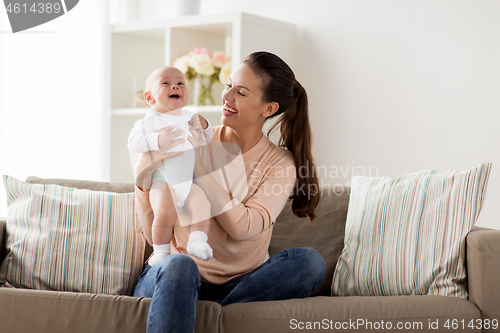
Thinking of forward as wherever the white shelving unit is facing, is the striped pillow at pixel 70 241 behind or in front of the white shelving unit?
in front

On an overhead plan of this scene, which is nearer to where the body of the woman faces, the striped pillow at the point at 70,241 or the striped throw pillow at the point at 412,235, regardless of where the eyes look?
the striped pillow

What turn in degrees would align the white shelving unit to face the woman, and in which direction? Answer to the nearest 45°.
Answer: approximately 45° to its left

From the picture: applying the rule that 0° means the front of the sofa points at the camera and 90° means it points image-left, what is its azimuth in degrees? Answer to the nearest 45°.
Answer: approximately 0°

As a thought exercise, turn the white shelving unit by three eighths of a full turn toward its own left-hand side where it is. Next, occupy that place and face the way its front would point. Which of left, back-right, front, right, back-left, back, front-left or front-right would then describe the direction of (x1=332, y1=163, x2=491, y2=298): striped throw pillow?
front-right

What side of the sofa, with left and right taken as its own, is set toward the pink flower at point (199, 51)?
back

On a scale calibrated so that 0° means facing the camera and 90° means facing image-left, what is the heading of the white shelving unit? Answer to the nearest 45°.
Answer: approximately 45°

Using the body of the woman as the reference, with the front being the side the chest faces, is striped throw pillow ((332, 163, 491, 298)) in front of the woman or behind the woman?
behind

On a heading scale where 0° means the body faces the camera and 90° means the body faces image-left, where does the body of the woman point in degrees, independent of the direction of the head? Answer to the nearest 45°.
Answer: approximately 45°
